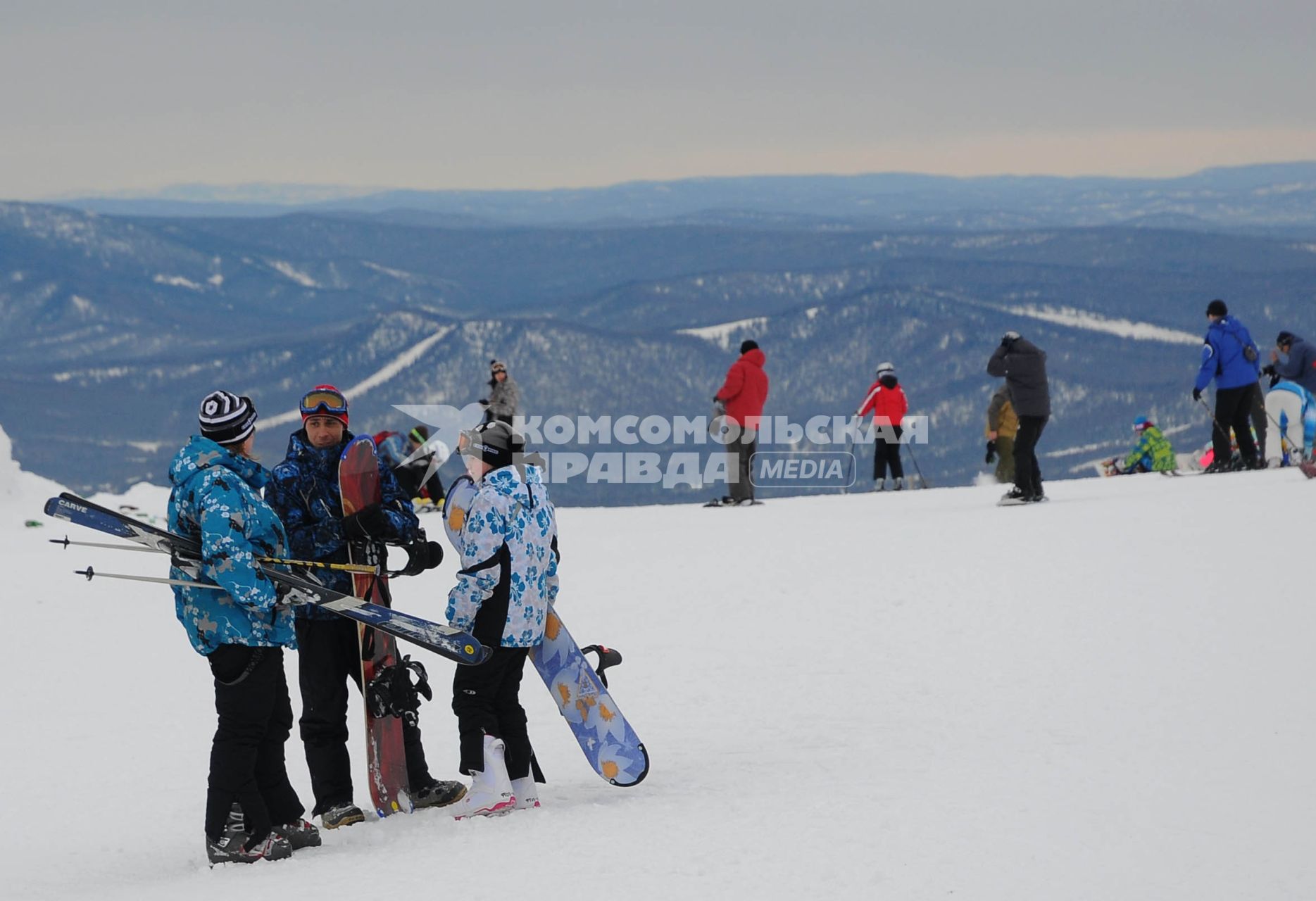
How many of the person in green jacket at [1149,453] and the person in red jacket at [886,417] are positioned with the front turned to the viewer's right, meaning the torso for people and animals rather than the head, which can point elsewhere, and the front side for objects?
0

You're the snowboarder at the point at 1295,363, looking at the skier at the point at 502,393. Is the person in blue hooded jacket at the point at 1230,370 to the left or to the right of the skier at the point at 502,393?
left

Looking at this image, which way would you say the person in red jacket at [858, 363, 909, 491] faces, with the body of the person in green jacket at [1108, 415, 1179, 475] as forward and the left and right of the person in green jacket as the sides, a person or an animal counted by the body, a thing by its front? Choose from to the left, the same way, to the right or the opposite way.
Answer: to the right

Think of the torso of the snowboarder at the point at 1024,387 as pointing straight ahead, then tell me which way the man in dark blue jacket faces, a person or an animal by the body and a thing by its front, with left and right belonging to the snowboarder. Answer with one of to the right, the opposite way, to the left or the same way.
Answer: the opposite way

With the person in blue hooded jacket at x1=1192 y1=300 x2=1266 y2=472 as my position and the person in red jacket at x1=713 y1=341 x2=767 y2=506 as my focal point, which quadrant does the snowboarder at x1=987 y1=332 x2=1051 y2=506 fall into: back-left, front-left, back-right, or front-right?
front-left

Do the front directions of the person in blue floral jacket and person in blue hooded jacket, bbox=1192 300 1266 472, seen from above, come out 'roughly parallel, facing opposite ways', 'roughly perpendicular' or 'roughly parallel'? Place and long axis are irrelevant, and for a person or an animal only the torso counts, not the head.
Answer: roughly perpendicular

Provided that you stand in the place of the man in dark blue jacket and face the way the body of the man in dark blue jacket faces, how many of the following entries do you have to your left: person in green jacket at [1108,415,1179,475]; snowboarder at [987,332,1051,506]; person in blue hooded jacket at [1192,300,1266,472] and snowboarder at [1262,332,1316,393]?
4

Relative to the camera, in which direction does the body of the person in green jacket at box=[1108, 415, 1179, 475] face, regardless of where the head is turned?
to the viewer's left

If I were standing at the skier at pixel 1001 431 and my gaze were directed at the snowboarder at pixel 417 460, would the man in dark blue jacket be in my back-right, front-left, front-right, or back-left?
front-left

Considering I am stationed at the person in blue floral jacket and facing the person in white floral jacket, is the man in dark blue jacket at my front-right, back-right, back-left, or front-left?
front-left

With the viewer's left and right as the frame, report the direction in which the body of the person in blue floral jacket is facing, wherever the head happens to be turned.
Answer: facing to the right of the viewer

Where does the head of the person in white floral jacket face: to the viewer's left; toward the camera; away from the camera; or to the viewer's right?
to the viewer's left
